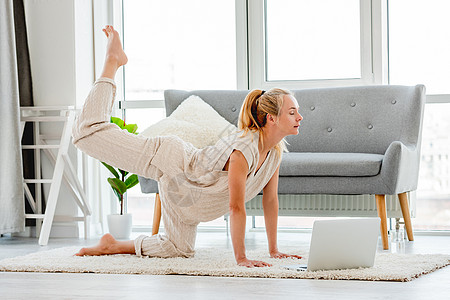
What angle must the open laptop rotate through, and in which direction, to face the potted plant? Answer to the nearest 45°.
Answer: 0° — it already faces it

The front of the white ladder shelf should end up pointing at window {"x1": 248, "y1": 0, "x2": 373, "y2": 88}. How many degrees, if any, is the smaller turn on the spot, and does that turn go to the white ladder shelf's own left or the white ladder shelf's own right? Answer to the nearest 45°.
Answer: approximately 135° to the white ladder shelf's own left

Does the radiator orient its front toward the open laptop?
yes

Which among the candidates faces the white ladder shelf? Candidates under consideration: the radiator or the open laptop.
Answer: the open laptop

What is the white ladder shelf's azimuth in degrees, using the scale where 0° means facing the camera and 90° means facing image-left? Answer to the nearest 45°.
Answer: approximately 45°

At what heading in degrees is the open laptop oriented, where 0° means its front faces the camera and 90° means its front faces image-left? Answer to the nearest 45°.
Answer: approximately 135°

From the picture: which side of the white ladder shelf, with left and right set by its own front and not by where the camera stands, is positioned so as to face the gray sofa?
left

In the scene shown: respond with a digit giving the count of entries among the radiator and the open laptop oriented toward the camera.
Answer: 1

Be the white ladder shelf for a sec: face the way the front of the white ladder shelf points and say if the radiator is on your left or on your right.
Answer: on your left

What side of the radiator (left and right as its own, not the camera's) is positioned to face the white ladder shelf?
right
